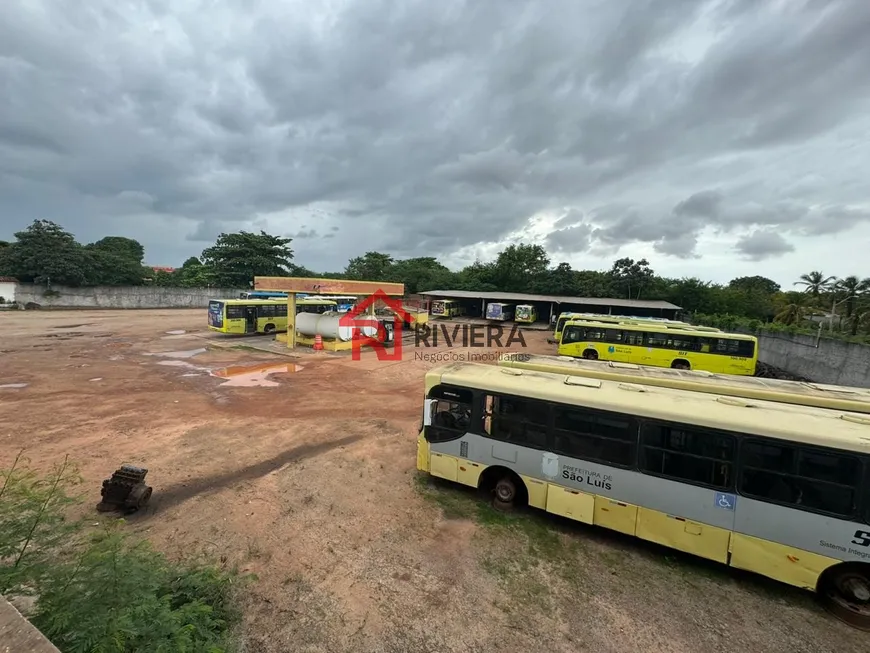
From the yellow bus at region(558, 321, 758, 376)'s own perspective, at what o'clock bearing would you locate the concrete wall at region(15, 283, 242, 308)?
The concrete wall is roughly at 12 o'clock from the yellow bus.

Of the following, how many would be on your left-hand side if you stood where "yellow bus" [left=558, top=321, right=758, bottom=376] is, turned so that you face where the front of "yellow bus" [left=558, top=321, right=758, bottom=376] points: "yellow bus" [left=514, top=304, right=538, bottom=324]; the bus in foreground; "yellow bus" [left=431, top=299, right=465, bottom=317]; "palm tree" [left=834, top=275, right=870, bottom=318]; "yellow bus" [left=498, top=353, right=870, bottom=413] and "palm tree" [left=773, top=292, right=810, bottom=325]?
2

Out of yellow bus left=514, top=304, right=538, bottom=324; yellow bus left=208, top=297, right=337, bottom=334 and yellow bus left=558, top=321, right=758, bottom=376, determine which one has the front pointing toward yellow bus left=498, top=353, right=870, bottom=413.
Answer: yellow bus left=514, top=304, right=538, bottom=324

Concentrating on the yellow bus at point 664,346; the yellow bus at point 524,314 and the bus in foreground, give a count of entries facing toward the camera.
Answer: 1

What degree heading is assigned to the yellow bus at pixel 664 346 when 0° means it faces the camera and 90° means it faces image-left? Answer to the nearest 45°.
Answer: approximately 90°

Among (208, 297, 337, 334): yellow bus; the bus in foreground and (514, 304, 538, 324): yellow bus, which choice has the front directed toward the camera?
(514, 304, 538, 324): yellow bus

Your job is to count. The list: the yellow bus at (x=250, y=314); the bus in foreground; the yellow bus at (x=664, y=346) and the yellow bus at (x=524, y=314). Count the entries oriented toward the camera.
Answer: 1

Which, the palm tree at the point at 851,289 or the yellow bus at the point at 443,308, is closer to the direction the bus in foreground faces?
the yellow bus

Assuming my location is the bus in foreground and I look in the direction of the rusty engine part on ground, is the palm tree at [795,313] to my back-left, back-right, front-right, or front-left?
back-right

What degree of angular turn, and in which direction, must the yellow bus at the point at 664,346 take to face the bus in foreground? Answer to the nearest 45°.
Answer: approximately 90° to its left

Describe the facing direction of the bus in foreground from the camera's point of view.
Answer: facing away from the viewer and to the left of the viewer

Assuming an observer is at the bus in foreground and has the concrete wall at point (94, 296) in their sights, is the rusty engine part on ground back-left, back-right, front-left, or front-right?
front-left

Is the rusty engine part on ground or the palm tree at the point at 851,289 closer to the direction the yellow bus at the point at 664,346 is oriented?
the rusty engine part on ground

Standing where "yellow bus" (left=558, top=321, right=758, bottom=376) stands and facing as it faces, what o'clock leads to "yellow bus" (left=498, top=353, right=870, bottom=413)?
"yellow bus" (left=498, top=353, right=870, bottom=413) is roughly at 9 o'clock from "yellow bus" (left=558, top=321, right=758, bottom=376).

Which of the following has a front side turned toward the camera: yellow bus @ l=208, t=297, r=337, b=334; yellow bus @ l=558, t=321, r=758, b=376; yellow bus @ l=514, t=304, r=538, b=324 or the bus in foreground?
yellow bus @ l=514, t=304, r=538, b=324
